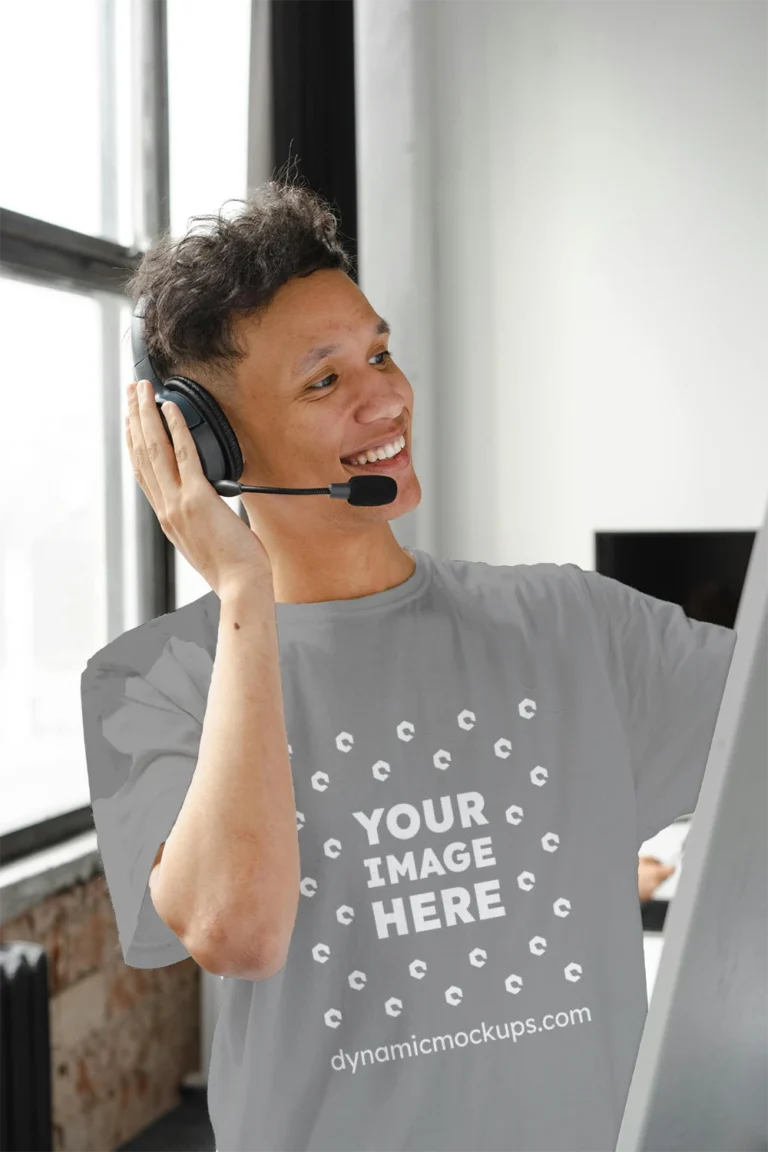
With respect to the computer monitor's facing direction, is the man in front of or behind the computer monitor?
in front

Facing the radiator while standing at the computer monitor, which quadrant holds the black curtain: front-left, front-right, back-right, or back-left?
front-right

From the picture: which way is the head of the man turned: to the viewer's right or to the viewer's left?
to the viewer's right

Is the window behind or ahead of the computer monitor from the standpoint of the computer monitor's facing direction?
ahead

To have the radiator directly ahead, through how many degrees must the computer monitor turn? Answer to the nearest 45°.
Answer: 0° — it already faces it
